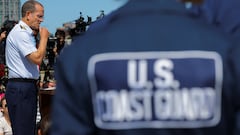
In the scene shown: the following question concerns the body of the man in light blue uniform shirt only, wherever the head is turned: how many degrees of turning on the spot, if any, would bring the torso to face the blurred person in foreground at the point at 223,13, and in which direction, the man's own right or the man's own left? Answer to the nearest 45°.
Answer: approximately 90° to the man's own right

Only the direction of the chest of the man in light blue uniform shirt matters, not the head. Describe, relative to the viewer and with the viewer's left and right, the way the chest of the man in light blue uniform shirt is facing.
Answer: facing to the right of the viewer

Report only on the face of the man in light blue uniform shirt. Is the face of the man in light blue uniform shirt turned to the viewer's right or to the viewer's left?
to the viewer's right
